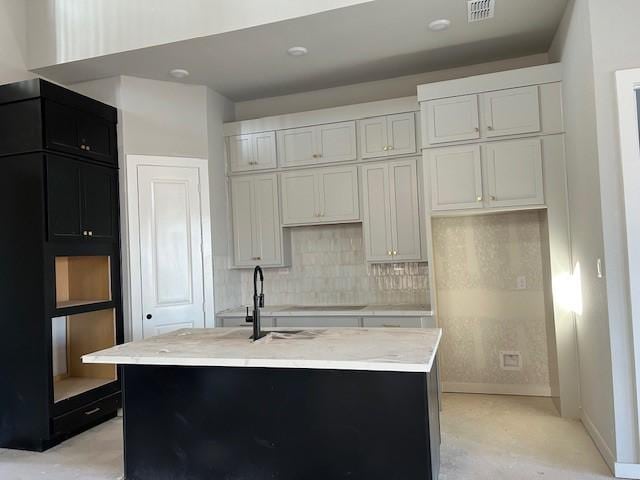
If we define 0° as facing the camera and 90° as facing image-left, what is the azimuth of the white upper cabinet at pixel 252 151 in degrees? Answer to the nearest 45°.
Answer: approximately 0°

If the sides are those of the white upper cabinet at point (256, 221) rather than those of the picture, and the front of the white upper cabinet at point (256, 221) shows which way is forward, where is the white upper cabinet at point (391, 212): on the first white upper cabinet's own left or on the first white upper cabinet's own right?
on the first white upper cabinet's own left

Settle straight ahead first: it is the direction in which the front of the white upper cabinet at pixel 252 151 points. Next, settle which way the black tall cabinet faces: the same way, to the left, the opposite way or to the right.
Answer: to the left

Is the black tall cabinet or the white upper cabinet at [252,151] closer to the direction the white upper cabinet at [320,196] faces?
the black tall cabinet

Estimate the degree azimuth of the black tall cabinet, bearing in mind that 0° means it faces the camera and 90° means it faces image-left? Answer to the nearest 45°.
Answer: approximately 315°

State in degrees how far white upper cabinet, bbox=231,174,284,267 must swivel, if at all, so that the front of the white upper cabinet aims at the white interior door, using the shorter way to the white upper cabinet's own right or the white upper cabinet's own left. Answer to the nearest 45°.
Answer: approximately 90° to the white upper cabinet's own right

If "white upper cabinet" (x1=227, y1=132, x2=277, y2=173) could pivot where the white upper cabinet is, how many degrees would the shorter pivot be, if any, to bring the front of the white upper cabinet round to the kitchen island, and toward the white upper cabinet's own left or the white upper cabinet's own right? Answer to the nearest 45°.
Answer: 0° — it already faces it

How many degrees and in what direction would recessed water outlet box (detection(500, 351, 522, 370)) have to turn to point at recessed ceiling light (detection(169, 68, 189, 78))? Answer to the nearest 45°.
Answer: approximately 45° to its right
